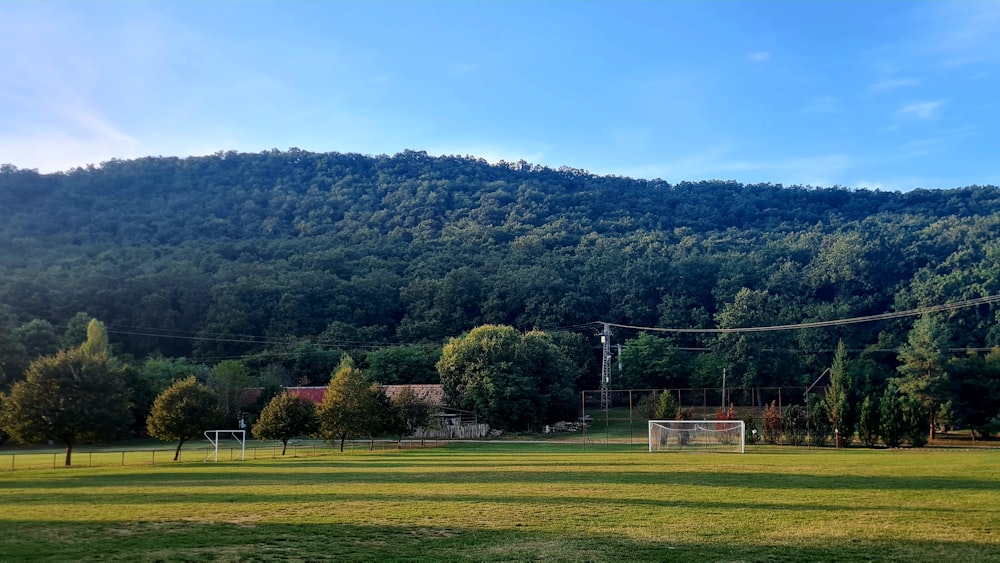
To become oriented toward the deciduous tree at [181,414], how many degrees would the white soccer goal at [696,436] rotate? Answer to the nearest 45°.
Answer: approximately 45° to its right

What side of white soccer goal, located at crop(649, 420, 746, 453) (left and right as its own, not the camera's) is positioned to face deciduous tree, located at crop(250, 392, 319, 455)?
right

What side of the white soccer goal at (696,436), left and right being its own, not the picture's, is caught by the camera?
front

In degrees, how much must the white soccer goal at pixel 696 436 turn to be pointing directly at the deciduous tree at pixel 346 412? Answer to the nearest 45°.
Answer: approximately 90° to its right

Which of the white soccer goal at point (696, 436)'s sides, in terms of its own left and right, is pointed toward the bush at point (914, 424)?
left

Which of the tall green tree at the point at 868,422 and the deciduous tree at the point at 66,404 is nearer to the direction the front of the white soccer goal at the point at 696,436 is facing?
the deciduous tree

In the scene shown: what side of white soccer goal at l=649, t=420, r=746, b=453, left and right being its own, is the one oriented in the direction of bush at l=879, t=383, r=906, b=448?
left

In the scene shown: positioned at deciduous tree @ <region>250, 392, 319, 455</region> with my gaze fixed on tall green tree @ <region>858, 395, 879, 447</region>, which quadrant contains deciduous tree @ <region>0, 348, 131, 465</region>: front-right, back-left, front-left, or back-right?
back-right

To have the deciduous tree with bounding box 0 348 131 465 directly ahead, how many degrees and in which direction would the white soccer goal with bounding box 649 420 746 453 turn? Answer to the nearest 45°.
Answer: approximately 45° to its right
